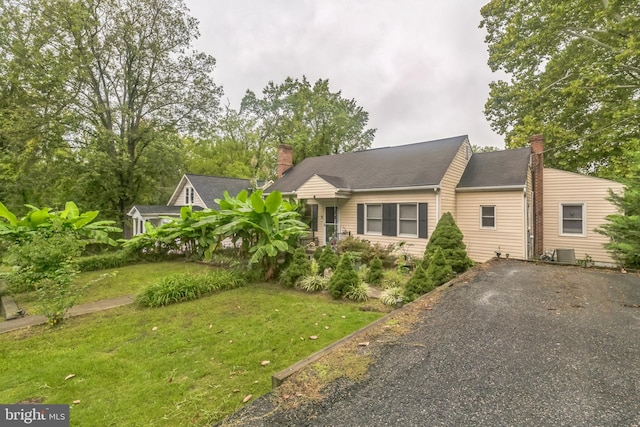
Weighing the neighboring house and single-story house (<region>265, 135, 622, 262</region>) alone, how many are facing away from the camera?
0

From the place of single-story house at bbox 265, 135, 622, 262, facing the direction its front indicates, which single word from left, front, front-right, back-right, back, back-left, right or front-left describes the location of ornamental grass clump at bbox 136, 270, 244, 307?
front

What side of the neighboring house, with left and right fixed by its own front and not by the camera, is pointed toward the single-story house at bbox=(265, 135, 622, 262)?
left

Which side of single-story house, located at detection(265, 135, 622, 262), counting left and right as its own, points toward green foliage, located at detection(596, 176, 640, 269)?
left

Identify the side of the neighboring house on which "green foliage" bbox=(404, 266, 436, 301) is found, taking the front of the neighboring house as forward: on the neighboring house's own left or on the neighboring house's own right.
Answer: on the neighboring house's own left

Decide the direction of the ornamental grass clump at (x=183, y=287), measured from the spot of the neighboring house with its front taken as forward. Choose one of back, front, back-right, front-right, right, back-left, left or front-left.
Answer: front-left

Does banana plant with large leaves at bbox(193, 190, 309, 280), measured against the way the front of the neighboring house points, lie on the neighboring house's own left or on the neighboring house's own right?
on the neighboring house's own left

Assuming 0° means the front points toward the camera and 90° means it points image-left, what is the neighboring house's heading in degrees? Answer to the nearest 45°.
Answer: approximately 45°

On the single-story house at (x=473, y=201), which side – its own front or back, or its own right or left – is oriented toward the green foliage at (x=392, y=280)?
front

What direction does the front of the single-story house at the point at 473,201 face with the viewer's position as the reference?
facing the viewer and to the left of the viewer

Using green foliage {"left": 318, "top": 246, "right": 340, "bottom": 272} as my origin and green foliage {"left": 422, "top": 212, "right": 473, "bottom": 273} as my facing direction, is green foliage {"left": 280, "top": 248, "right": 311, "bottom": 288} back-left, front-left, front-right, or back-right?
back-right

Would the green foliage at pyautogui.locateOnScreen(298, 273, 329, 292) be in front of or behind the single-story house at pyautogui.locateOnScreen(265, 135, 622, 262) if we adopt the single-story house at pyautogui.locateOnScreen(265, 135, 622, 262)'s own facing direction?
in front

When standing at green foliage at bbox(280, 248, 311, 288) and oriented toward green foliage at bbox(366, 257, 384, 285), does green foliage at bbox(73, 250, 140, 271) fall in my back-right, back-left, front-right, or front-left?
back-left

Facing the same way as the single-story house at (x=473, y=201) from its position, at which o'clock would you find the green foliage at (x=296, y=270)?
The green foliage is roughly at 12 o'clock from the single-story house.

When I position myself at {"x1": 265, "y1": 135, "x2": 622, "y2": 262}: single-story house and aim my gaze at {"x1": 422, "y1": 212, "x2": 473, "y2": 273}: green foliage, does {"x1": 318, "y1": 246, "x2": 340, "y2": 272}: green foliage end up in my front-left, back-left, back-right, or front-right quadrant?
front-right
